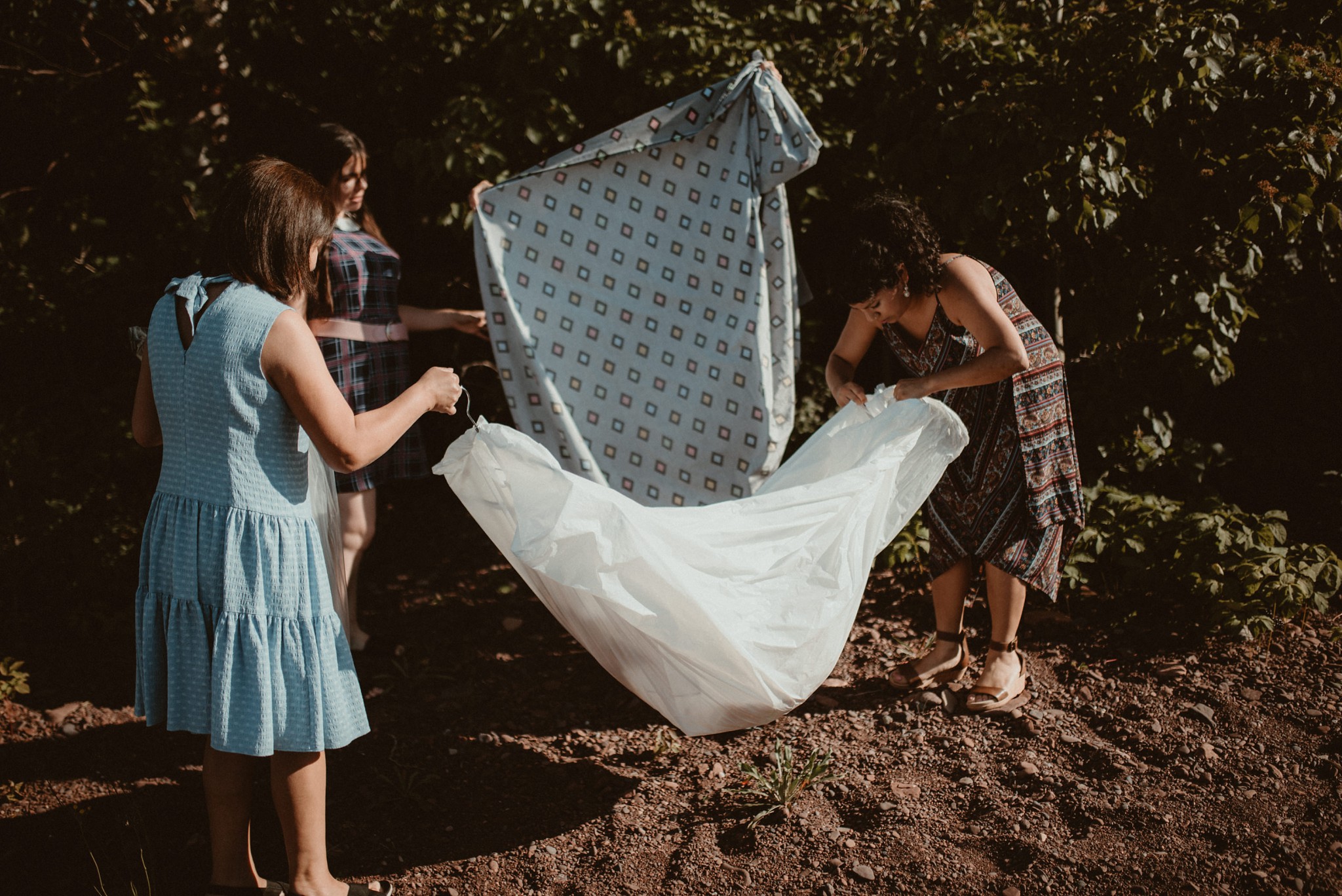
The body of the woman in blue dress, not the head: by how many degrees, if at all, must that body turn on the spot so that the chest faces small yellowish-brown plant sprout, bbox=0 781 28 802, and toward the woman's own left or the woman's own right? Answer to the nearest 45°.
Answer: approximately 90° to the woman's own left

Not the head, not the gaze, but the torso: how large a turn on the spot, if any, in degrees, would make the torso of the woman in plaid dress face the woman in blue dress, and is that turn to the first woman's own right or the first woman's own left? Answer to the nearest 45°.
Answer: approximately 45° to the first woman's own right

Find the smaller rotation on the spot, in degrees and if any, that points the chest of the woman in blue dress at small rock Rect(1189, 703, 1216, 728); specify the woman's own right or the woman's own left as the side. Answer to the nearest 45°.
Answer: approximately 45° to the woman's own right

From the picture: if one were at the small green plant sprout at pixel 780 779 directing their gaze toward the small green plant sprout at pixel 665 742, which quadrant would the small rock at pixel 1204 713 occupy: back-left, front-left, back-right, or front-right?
back-right

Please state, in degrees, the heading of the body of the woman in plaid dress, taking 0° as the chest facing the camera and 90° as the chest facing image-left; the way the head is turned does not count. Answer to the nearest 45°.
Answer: approximately 315°

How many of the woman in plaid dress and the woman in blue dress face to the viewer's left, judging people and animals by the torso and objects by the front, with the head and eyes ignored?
0

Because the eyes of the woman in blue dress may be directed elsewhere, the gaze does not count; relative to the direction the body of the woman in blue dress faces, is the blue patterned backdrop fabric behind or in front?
in front

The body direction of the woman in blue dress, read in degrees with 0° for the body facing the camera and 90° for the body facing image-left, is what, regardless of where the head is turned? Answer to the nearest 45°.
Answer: approximately 225°

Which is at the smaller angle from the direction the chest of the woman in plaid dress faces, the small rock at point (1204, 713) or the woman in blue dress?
the small rock

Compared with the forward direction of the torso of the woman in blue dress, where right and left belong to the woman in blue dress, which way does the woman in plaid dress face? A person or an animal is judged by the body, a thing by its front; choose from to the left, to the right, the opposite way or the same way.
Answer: to the right

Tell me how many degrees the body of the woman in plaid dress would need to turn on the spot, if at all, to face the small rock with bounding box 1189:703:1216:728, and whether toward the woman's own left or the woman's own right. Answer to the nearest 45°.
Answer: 0° — they already face it

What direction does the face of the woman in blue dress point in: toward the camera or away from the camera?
away from the camera

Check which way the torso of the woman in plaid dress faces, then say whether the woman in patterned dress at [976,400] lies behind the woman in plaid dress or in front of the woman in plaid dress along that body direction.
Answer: in front

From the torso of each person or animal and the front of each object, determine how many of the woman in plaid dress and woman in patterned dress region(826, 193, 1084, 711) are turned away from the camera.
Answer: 0
